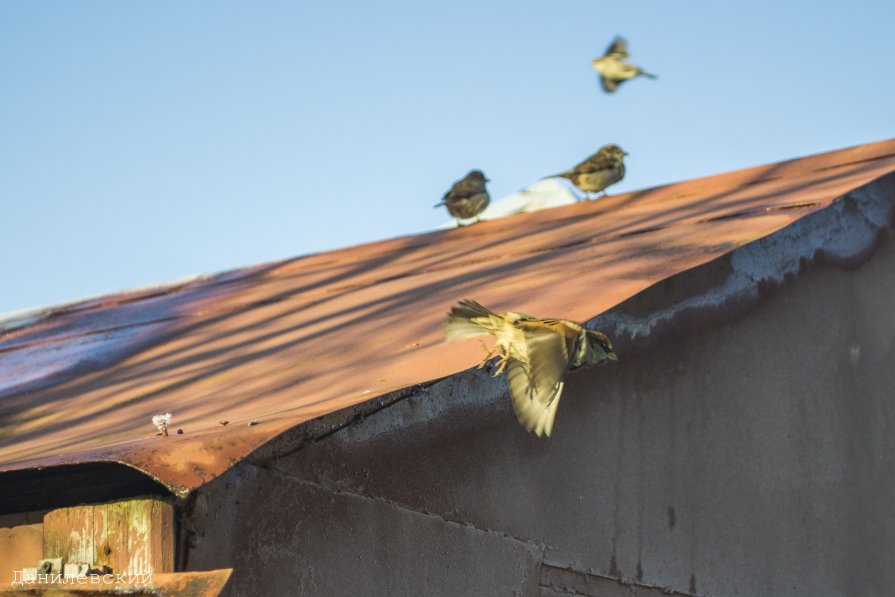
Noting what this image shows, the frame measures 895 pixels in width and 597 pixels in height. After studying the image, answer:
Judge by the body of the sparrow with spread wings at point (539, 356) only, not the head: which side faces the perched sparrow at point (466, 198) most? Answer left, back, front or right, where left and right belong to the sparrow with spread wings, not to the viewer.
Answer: left

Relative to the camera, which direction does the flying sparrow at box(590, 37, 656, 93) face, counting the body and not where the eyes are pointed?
to the viewer's left

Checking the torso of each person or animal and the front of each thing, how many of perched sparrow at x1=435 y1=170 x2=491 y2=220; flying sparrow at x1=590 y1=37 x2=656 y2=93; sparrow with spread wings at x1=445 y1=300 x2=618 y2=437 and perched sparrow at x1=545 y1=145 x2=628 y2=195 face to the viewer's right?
3

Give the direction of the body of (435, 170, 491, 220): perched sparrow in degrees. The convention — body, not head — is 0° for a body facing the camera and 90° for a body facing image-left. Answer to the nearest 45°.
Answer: approximately 270°

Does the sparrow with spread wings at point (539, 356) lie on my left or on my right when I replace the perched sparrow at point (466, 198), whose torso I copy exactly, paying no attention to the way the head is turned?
on my right

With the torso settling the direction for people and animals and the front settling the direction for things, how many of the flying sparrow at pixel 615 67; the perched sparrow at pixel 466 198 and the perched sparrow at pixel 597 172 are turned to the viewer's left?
1

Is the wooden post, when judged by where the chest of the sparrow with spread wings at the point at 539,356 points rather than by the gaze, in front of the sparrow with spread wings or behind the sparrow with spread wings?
behind

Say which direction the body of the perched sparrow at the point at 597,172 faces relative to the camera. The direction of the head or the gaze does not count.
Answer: to the viewer's right

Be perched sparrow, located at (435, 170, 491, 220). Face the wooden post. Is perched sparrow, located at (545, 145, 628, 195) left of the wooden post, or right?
left

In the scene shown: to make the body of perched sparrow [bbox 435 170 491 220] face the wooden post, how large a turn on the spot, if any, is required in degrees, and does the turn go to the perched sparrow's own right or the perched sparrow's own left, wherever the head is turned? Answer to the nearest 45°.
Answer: approximately 90° to the perched sparrow's own right

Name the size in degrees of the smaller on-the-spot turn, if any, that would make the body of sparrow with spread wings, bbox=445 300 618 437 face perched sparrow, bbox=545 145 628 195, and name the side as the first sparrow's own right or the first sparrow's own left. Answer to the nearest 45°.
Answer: approximately 90° to the first sparrow's own left

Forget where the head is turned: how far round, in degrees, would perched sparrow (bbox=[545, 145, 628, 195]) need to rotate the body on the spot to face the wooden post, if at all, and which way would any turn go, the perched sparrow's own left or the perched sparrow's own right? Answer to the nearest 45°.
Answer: approximately 90° to the perched sparrow's own right
